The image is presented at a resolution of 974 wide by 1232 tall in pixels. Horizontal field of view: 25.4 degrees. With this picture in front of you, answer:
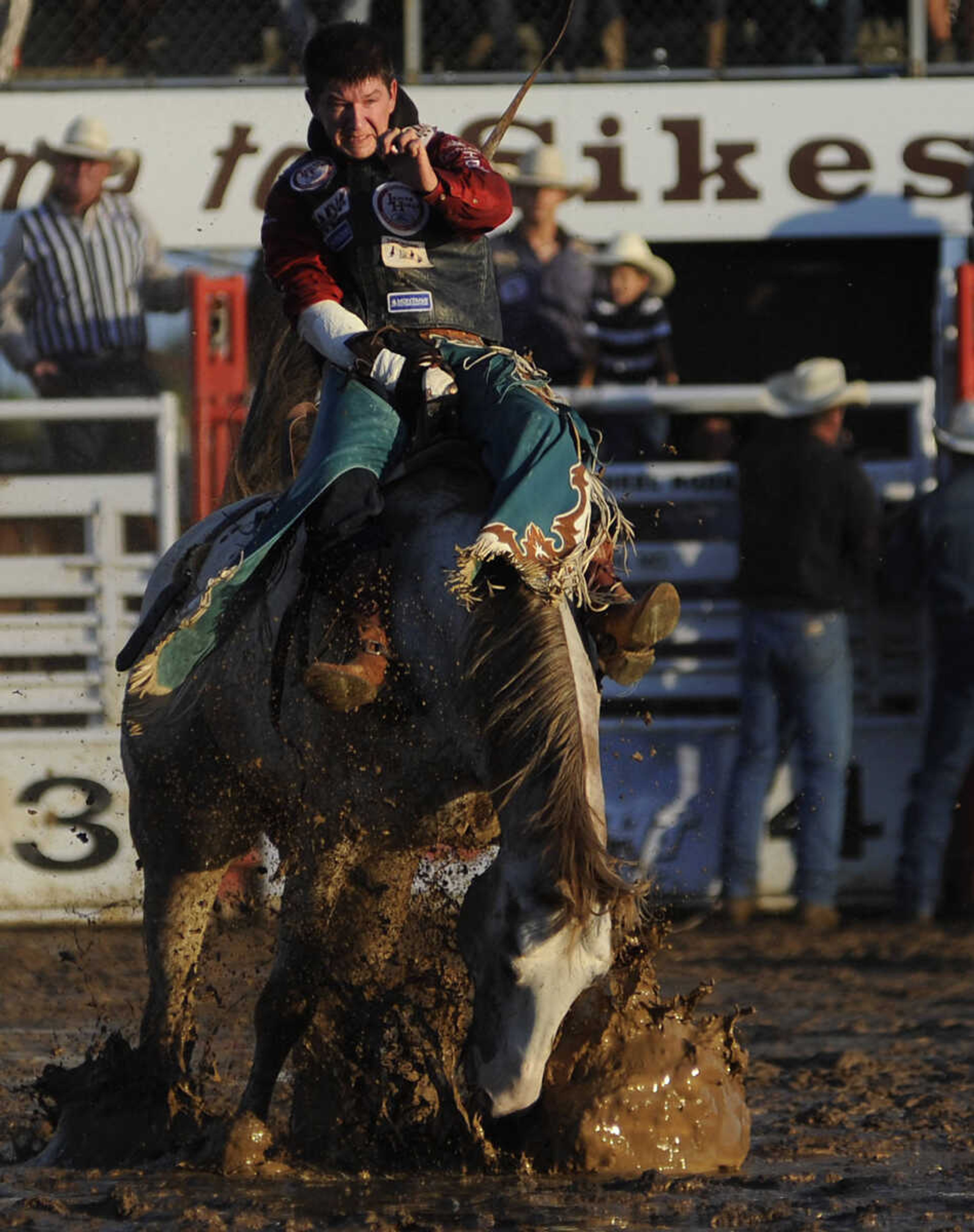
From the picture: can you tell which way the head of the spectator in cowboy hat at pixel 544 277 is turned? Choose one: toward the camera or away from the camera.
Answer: toward the camera

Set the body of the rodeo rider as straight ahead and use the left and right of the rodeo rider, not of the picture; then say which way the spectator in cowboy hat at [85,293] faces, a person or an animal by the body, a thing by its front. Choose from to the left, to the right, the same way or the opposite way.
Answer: the same way

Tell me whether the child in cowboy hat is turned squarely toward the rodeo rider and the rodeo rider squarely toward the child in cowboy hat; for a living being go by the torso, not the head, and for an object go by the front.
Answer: no

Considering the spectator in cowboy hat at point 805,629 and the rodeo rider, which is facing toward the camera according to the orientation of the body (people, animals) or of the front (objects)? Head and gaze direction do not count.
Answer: the rodeo rider

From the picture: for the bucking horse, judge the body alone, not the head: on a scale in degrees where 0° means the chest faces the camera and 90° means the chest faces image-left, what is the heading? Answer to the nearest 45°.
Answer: approximately 315°

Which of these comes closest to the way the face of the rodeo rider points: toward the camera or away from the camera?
toward the camera

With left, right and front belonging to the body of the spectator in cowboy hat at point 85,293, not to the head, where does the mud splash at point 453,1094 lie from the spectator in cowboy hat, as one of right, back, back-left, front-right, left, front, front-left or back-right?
front

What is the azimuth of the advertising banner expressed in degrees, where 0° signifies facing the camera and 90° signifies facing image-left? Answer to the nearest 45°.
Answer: approximately 0°

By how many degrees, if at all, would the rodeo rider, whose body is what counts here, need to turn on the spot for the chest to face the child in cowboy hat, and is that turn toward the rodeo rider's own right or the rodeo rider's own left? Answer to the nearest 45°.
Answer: approximately 180°

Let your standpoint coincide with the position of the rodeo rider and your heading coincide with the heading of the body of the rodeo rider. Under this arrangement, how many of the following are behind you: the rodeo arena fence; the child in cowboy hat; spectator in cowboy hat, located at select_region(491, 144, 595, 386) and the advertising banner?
4

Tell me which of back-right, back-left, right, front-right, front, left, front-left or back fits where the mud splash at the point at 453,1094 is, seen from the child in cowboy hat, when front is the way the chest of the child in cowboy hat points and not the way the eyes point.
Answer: front

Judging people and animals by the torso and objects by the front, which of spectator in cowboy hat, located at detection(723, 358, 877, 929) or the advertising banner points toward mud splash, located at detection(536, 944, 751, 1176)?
the advertising banner

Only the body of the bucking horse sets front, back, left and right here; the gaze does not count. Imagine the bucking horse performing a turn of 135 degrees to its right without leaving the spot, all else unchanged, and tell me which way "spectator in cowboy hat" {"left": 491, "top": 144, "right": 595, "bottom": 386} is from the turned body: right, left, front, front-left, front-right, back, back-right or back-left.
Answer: right

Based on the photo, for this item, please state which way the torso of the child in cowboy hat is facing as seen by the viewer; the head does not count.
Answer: toward the camera

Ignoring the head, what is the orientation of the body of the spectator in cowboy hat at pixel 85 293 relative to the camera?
toward the camera
